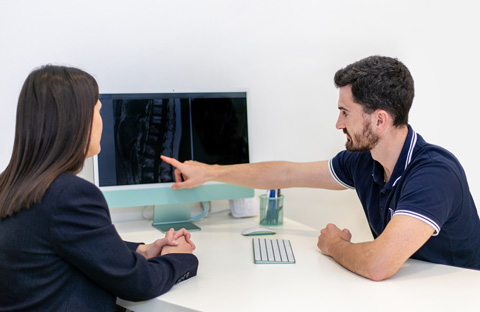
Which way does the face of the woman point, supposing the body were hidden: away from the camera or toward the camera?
away from the camera

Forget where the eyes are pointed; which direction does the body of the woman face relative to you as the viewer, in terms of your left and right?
facing away from the viewer and to the right of the viewer

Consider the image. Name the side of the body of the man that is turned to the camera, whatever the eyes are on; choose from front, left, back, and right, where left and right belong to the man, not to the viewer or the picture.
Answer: left

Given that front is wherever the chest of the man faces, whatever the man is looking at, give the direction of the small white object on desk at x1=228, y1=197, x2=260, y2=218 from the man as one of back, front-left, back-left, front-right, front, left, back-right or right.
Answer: front-right

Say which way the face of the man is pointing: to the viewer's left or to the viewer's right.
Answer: to the viewer's left

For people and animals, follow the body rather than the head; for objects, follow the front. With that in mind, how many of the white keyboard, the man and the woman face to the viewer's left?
1

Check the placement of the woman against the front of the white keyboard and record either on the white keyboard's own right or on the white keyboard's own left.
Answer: on the white keyboard's own right

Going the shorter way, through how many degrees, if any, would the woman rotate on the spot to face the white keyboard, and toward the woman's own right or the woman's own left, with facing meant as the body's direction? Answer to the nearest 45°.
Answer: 0° — they already face it

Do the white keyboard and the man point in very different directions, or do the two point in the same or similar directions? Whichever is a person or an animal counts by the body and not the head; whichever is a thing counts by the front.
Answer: very different directions
